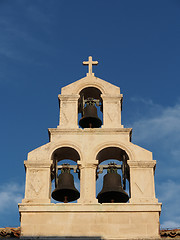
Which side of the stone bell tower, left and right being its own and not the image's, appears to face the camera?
front
